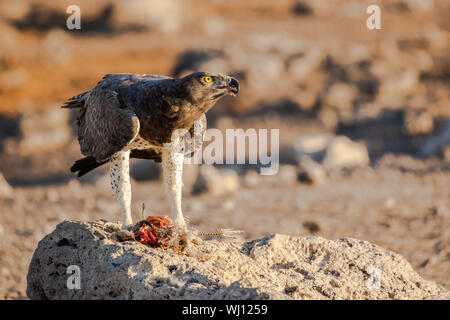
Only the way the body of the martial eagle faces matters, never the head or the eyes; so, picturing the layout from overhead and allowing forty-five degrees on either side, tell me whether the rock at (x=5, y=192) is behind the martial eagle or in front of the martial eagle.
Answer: behind

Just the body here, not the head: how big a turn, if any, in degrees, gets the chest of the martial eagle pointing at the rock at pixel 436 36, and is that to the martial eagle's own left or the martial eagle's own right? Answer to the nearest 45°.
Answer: approximately 90° to the martial eagle's own left

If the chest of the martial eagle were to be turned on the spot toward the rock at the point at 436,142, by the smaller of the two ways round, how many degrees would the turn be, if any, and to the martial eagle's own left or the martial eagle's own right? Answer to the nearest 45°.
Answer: approximately 90° to the martial eagle's own left

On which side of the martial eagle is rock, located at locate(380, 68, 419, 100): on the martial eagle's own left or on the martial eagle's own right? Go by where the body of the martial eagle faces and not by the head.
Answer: on the martial eagle's own left

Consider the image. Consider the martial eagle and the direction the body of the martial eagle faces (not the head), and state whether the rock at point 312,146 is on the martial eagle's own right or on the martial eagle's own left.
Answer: on the martial eagle's own left

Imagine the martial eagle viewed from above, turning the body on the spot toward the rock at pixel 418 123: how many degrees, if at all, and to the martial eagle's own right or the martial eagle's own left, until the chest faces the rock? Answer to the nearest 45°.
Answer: approximately 90° to the martial eagle's own left

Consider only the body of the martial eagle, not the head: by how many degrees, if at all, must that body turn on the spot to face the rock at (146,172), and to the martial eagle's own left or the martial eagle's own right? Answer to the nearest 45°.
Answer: approximately 135° to the martial eagle's own left

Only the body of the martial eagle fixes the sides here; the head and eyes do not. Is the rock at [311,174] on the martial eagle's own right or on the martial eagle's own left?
on the martial eagle's own left

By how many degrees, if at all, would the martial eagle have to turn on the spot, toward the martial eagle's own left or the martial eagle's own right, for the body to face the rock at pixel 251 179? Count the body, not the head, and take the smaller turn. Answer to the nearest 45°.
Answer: approximately 135° to the martial eagle's own left

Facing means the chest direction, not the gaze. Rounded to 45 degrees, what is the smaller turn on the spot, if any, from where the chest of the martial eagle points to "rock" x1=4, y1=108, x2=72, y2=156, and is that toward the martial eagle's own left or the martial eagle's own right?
approximately 135° to the martial eagle's own left

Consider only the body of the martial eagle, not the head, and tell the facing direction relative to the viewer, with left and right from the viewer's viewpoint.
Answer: facing the viewer and to the right of the viewer
